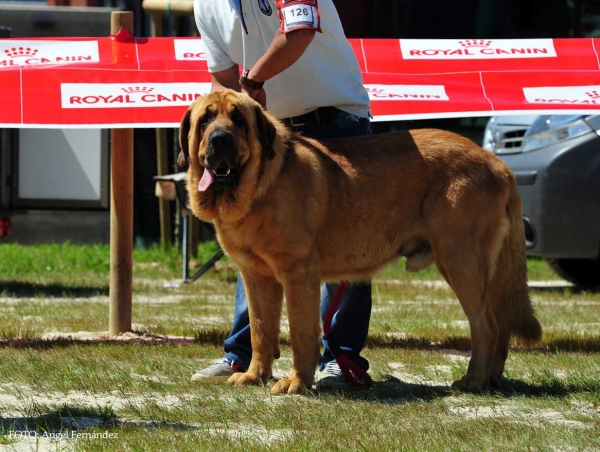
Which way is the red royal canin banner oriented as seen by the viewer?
toward the camera

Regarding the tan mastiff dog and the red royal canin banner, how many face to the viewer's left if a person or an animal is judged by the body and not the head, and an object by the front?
1

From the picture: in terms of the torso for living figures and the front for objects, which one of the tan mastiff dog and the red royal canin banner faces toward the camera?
the red royal canin banner

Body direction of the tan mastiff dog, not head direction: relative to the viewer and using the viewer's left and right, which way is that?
facing to the left of the viewer

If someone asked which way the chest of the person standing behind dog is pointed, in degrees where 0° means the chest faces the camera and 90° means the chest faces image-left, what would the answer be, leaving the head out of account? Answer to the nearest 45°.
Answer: approximately 45°

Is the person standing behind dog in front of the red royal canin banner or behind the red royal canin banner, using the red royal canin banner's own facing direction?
in front

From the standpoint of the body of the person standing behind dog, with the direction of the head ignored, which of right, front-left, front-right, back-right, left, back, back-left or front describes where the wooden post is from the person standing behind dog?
right
